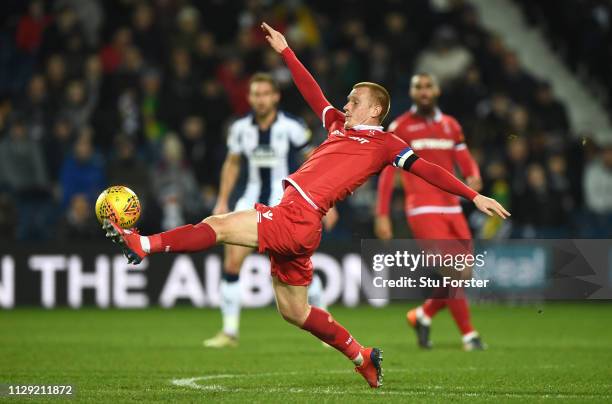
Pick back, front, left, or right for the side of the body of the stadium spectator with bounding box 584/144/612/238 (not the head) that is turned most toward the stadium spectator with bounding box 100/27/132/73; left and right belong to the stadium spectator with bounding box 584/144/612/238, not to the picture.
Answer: right

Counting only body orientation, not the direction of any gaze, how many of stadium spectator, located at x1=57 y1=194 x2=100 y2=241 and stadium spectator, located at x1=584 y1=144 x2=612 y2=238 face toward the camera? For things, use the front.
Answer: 2

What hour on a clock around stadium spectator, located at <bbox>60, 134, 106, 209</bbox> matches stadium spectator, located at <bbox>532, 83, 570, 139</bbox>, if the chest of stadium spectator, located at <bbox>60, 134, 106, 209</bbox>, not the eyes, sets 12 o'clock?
stadium spectator, located at <bbox>532, 83, 570, 139</bbox> is roughly at 9 o'clock from stadium spectator, located at <bbox>60, 134, 106, 209</bbox>.

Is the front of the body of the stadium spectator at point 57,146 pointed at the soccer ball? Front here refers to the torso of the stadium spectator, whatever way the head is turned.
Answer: yes

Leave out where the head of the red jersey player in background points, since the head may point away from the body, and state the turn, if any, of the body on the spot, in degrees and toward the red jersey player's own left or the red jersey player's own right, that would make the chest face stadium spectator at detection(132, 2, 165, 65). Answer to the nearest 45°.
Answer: approximately 135° to the red jersey player's own right
